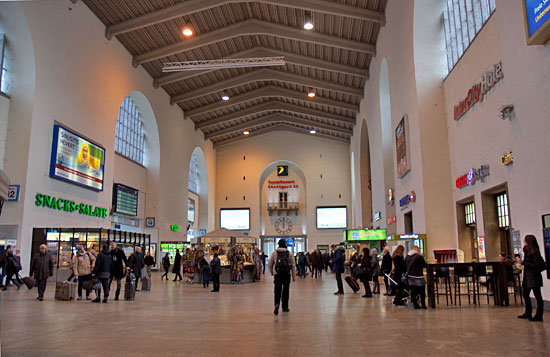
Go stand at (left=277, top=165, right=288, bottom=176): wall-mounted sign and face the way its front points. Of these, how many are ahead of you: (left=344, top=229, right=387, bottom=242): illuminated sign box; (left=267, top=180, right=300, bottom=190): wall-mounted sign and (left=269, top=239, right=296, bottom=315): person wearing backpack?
2

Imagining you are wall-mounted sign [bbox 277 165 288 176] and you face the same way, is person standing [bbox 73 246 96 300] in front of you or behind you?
in front

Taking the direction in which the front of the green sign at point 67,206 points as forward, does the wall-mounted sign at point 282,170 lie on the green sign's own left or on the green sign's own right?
on the green sign's own left

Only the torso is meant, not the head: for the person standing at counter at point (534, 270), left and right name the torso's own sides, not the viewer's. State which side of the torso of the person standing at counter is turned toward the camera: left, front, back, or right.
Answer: left

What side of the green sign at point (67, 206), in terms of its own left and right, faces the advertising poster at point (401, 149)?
front

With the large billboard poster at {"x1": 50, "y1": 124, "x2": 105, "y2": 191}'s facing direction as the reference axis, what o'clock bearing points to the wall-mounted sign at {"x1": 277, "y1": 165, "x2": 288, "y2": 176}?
The wall-mounted sign is roughly at 9 o'clock from the large billboard poster.

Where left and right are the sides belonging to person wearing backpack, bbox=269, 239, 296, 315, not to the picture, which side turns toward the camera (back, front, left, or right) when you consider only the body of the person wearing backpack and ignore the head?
back

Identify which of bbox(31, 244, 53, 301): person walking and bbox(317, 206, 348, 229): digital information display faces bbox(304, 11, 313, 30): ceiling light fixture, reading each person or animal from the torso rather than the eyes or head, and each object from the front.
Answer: the digital information display

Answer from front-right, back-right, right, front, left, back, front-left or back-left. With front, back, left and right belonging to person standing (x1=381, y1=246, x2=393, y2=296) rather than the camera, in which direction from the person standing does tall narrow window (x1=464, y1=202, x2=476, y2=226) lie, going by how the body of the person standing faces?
back-right

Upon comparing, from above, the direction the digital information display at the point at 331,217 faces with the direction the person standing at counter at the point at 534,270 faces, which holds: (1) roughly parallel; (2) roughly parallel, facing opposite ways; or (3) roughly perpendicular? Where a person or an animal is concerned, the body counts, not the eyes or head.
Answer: roughly perpendicular

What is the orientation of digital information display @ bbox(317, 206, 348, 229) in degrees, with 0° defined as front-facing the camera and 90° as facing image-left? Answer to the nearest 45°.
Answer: approximately 0°
